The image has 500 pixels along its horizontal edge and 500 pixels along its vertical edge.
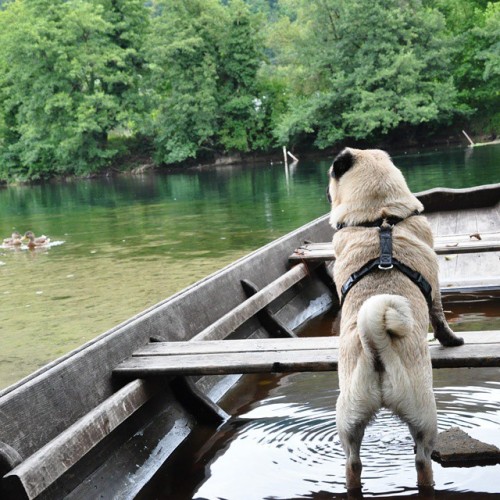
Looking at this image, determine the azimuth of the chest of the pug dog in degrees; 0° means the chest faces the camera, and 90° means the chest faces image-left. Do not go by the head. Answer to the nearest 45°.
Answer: approximately 180°
